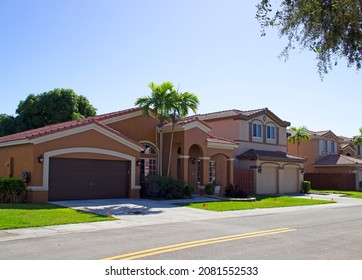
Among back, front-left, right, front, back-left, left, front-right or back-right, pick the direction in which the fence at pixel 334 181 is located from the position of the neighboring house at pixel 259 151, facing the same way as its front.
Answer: left

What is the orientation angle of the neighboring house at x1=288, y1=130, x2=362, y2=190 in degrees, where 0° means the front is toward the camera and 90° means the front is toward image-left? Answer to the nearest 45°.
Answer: approximately 315°

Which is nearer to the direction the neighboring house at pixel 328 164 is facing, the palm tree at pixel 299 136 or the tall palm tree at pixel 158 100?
the tall palm tree

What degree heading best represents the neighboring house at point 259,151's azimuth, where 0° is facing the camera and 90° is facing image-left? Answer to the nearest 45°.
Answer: approximately 315°

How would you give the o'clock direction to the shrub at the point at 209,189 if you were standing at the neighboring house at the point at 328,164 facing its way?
The shrub is roughly at 2 o'clock from the neighboring house.

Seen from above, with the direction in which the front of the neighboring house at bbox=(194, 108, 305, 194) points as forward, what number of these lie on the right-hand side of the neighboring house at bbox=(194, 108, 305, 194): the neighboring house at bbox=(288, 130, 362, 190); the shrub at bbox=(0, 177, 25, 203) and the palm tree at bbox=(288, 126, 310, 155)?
1

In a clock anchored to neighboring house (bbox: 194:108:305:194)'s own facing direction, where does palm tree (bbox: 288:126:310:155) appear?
The palm tree is roughly at 8 o'clock from the neighboring house.

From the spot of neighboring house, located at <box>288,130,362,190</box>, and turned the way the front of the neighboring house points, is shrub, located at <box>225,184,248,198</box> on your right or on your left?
on your right

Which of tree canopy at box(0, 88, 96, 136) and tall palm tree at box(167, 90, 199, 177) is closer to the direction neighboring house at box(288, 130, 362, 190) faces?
the tall palm tree
